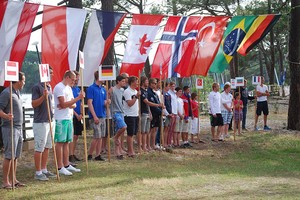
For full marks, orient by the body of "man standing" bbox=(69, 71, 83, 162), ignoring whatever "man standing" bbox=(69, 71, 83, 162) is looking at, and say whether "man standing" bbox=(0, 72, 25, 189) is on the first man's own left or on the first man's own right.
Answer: on the first man's own right

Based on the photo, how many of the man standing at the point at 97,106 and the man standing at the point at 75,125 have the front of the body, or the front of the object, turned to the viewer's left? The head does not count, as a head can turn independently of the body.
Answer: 0

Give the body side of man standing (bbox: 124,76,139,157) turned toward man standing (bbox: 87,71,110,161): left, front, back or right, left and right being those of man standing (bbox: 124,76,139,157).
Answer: right

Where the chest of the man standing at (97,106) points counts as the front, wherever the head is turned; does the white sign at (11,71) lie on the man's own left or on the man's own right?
on the man's own right

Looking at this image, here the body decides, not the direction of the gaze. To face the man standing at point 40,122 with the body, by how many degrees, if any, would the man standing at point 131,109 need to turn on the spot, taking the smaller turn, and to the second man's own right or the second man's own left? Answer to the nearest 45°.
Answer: approximately 90° to the second man's own right

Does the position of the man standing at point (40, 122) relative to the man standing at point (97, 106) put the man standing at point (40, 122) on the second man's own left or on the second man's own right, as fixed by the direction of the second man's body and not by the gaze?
on the second man's own right

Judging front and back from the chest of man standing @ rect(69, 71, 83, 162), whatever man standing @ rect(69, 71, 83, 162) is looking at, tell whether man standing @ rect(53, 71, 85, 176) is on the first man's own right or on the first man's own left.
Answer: on the first man's own right

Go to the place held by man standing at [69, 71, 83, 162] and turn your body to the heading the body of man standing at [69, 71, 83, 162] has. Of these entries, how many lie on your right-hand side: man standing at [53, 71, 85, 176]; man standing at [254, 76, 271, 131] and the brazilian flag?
1
